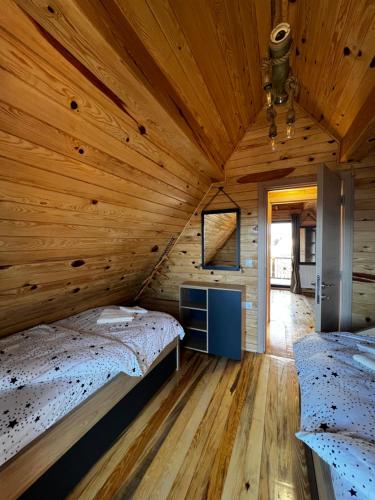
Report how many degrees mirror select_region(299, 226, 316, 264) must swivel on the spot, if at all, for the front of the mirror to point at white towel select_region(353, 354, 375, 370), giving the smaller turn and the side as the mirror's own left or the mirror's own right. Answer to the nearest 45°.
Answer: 0° — it already faces it

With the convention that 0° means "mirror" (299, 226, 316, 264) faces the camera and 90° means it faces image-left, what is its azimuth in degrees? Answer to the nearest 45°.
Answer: approximately 0°

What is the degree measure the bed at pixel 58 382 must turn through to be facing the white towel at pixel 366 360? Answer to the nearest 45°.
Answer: approximately 90° to its left

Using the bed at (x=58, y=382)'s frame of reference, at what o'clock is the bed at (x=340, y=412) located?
the bed at (x=340, y=412) is roughly at 9 o'clock from the bed at (x=58, y=382).

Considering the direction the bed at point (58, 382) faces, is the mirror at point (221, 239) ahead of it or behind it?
behind

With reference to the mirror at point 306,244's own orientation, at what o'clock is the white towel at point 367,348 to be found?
The white towel is roughly at 12 o'clock from the mirror.

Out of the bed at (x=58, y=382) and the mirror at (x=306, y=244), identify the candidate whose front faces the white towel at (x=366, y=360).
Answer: the mirror

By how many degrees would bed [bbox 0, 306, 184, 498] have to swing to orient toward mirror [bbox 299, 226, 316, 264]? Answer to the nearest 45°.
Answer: approximately 180°

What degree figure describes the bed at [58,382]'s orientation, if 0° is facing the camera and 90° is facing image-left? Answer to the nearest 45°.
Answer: approximately 45°

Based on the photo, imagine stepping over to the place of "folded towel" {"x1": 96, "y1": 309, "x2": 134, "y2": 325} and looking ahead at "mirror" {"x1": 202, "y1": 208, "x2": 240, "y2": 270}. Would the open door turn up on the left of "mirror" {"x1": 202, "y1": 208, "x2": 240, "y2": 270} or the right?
right

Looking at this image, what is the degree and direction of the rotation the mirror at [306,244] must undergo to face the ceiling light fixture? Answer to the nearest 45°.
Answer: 0° — it already faces it
